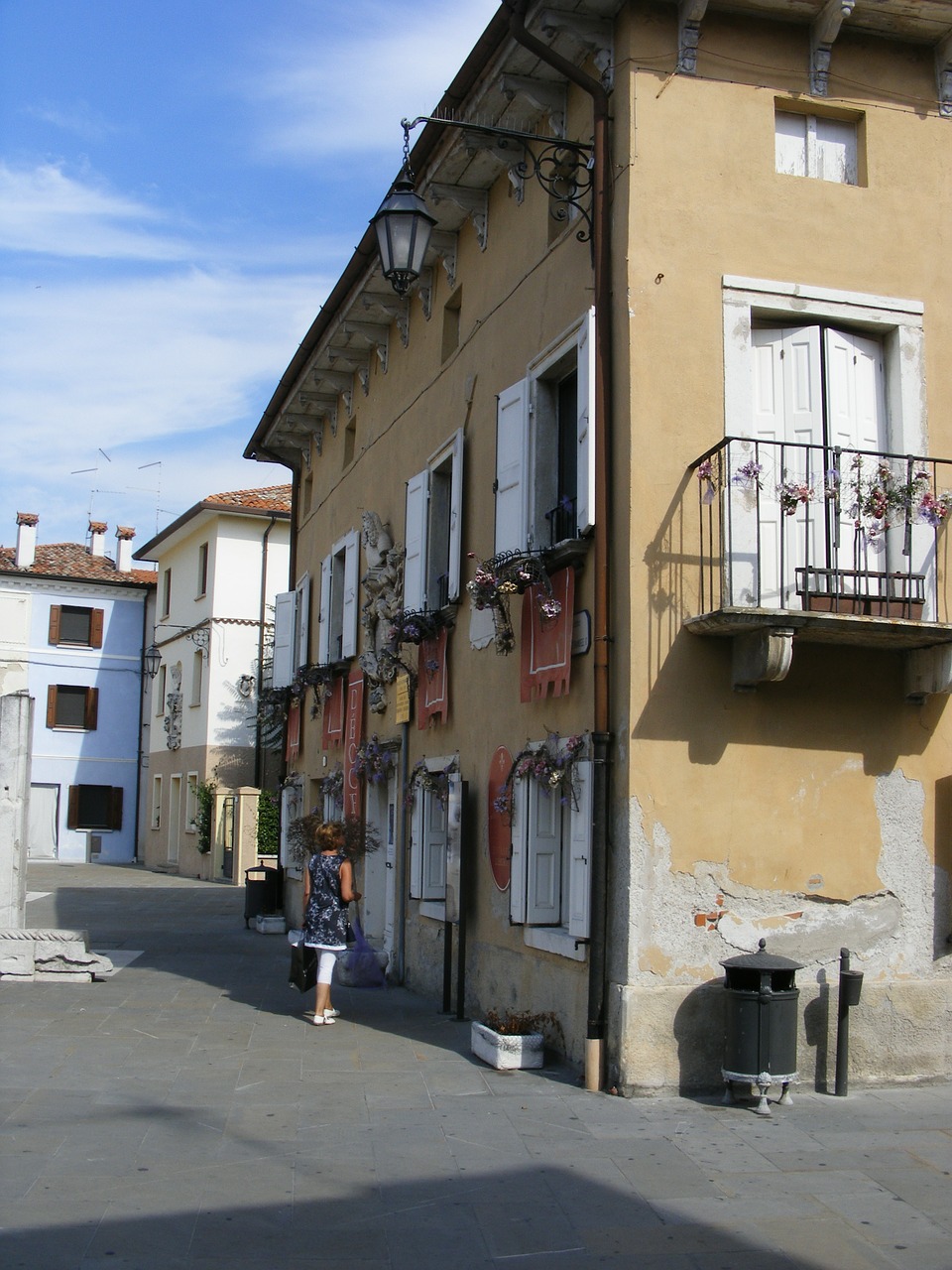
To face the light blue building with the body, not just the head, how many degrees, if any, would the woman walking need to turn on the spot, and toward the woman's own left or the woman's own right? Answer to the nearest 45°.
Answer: approximately 45° to the woman's own left

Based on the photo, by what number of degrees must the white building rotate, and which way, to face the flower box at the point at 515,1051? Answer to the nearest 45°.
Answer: approximately 45° to its left

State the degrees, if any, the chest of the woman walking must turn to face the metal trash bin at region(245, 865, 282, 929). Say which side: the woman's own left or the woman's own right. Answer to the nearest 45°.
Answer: approximately 45° to the woman's own left

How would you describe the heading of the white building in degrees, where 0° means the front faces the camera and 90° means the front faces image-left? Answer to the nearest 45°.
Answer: approximately 45°

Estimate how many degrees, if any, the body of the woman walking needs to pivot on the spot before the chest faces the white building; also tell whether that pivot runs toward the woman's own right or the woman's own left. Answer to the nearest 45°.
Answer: approximately 45° to the woman's own left

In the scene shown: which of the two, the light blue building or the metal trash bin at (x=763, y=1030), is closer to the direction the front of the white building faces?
the metal trash bin

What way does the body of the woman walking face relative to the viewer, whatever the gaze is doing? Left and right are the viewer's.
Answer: facing away from the viewer and to the right of the viewer

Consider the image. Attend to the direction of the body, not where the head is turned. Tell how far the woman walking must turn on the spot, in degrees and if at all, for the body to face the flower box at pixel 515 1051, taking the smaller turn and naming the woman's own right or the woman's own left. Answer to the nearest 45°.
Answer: approximately 90° to the woman's own right

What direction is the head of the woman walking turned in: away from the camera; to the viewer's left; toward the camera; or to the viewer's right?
away from the camera

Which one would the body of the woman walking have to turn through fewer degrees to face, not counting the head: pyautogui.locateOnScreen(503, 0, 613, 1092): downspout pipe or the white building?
the white building

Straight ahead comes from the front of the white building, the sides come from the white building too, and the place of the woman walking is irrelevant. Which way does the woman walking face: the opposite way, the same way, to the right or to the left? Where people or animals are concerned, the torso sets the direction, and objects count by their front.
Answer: the opposite way

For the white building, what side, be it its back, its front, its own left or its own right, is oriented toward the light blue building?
right
